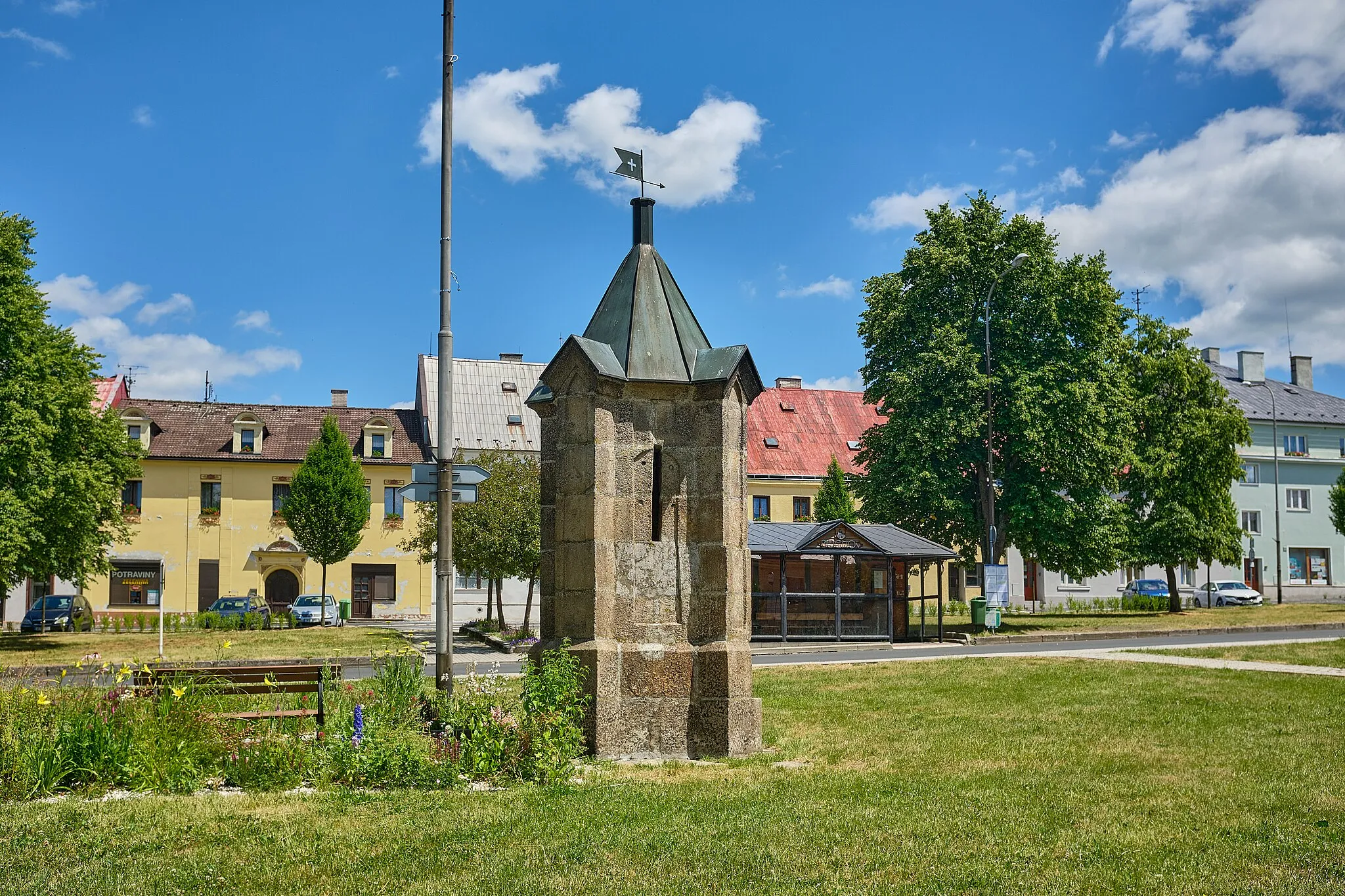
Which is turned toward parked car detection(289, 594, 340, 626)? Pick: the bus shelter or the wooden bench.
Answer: the wooden bench

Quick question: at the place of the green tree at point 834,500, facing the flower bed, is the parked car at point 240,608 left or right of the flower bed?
right

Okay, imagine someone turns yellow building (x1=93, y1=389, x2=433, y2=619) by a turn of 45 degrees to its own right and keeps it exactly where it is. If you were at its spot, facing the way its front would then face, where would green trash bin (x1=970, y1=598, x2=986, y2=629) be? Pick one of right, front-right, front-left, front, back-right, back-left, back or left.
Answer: left

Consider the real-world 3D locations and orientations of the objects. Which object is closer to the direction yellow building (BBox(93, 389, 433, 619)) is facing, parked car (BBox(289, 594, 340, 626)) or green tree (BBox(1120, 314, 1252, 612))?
the parked car

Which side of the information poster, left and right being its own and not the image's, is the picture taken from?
front

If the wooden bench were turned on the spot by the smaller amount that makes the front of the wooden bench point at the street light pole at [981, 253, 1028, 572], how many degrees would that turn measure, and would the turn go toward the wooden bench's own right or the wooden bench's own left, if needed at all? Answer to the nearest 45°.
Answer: approximately 45° to the wooden bench's own right

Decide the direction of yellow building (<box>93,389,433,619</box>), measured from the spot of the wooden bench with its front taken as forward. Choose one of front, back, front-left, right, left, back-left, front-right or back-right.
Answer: front

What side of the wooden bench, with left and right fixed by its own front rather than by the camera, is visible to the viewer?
back

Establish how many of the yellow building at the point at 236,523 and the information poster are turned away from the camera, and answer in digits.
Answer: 0

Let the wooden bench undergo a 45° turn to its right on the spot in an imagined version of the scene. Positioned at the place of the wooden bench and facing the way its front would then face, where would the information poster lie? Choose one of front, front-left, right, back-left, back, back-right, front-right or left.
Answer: front

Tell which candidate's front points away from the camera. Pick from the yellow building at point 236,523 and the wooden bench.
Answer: the wooden bench

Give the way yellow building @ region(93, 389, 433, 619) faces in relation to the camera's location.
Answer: facing the viewer

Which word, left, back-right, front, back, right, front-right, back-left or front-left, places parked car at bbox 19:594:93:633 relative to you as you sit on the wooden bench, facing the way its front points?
front

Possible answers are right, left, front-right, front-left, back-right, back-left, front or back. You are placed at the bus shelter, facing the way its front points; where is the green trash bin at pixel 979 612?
back-left

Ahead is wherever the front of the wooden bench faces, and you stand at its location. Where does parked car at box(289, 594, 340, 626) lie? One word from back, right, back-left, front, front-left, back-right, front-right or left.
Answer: front
